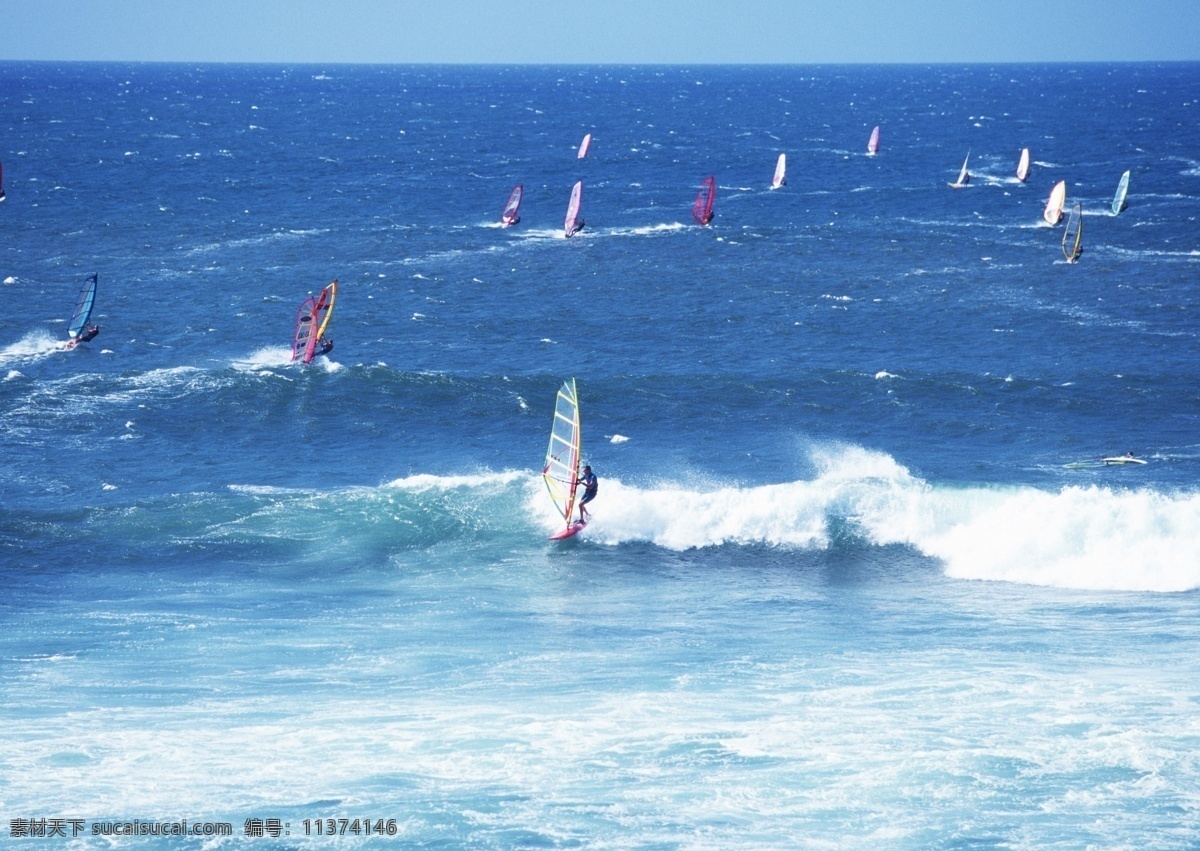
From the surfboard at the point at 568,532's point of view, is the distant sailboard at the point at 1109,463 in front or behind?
behind

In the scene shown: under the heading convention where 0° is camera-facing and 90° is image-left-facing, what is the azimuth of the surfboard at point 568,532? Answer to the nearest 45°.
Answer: approximately 45°
